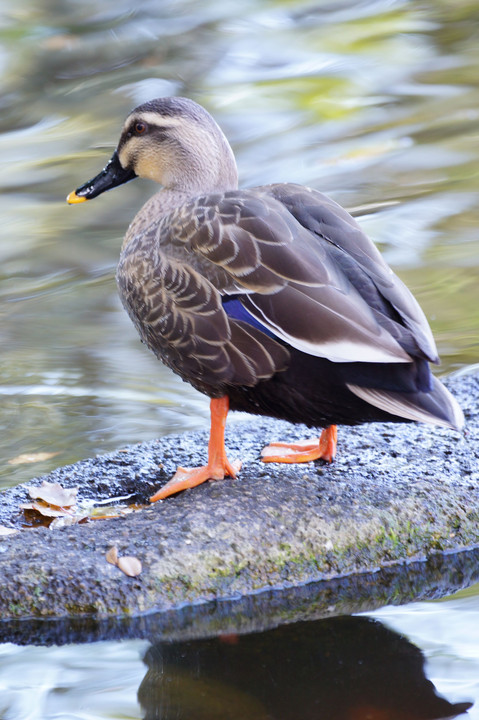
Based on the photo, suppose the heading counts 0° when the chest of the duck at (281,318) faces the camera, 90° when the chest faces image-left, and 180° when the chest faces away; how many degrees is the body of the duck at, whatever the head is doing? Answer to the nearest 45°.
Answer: approximately 90°
